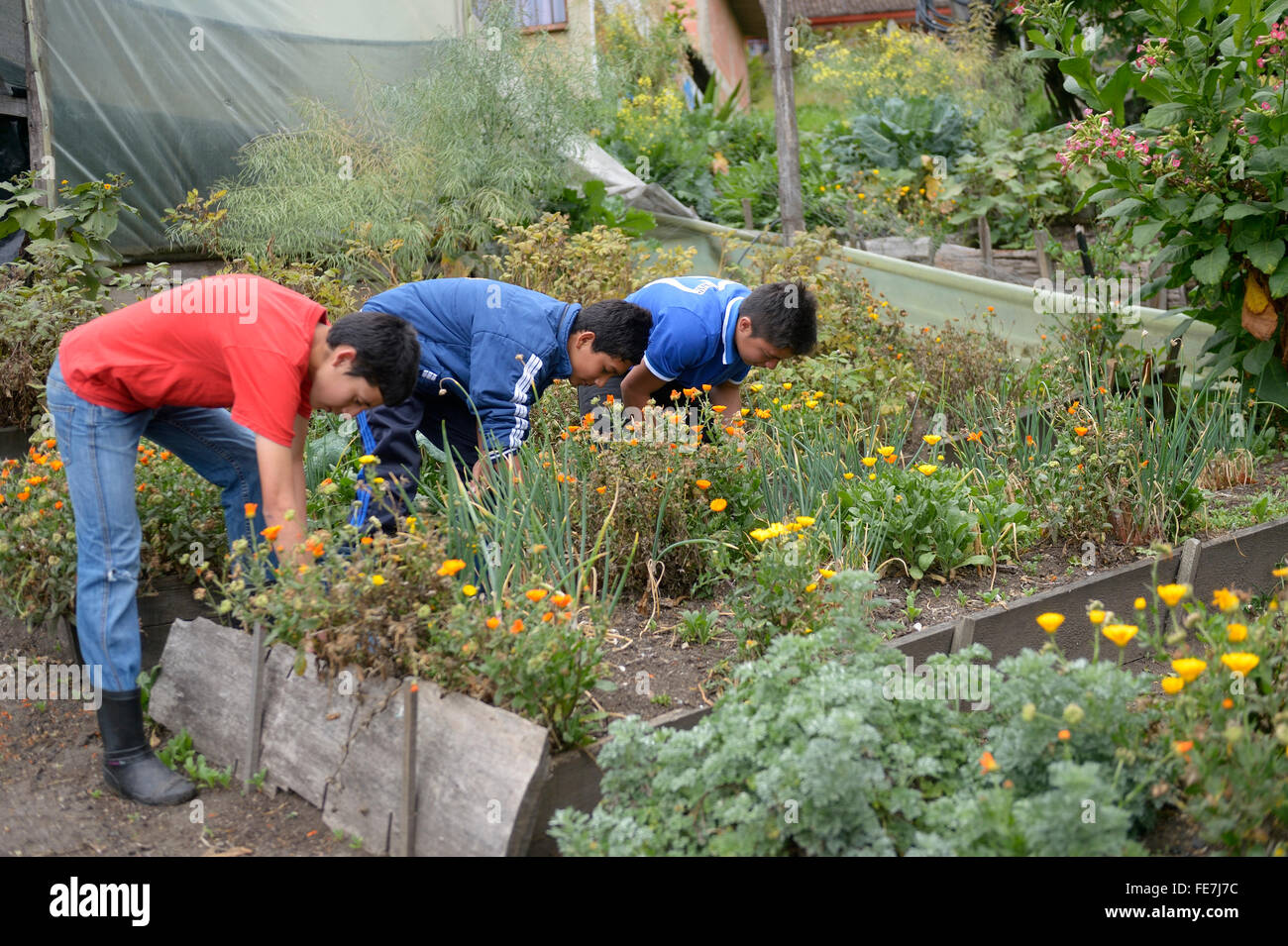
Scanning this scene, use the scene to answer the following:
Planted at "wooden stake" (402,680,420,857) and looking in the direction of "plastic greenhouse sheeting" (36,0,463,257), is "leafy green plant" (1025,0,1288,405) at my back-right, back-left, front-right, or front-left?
front-right

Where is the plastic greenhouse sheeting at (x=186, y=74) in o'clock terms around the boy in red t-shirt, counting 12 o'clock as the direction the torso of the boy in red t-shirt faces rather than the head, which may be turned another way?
The plastic greenhouse sheeting is roughly at 9 o'clock from the boy in red t-shirt.

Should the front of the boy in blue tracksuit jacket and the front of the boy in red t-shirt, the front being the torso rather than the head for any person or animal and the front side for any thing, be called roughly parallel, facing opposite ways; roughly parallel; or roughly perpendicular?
roughly parallel

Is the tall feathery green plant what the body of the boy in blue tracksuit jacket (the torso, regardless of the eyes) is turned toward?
no

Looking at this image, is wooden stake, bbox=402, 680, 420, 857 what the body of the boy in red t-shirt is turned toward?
no

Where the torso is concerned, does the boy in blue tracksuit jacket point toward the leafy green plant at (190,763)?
no

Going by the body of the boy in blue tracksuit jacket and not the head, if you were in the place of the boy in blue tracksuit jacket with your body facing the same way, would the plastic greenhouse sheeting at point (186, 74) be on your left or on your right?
on your left

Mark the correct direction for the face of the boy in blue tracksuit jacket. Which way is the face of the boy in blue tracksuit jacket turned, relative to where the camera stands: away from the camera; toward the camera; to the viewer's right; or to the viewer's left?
to the viewer's right

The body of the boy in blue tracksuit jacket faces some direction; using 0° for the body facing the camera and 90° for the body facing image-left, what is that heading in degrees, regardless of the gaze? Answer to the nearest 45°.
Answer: approximately 270°

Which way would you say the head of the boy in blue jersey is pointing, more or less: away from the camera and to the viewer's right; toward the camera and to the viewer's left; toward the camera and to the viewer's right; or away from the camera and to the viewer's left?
toward the camera and to the viewer's right

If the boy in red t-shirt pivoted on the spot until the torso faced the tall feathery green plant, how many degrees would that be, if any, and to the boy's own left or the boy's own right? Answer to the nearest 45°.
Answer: approximately 90° to the boy's own left

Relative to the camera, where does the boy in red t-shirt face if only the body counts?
to the viewer's right
